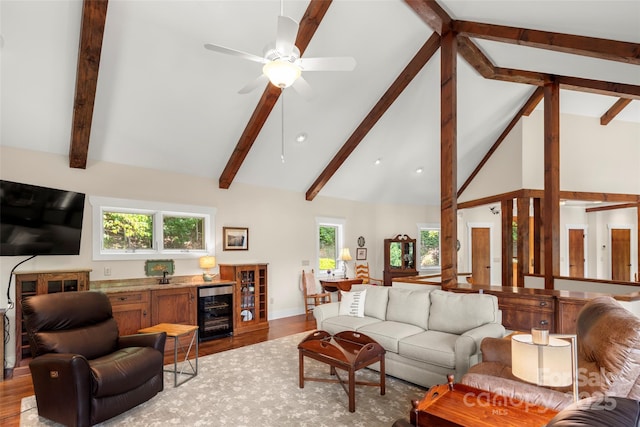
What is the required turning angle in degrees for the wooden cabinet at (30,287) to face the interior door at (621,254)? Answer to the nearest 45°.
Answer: approximately 90° to its left

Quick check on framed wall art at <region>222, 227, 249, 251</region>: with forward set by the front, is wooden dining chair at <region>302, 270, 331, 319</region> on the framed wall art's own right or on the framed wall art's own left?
on the framed wall art's own left

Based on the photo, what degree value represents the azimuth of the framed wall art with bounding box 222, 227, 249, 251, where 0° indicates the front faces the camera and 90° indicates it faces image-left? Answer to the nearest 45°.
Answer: approximately 0°

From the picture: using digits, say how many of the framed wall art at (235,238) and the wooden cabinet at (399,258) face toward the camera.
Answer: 2

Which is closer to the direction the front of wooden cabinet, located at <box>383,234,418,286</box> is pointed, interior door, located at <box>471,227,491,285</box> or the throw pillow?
the throw pillow

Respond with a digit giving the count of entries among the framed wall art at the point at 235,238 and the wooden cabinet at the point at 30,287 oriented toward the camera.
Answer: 2

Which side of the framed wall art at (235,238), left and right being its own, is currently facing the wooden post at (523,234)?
left

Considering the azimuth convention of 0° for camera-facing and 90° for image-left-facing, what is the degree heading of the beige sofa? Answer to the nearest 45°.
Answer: approximately 45°

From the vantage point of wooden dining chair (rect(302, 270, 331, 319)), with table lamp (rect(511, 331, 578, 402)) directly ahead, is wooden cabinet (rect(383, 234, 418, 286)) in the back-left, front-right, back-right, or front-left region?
back-left

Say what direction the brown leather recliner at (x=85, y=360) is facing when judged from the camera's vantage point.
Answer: facing the viewer and to the right of the viewer

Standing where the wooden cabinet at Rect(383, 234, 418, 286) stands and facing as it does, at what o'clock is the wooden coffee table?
The wooden coffee table is roughly at 12 o'clock from the wooden cabinet.

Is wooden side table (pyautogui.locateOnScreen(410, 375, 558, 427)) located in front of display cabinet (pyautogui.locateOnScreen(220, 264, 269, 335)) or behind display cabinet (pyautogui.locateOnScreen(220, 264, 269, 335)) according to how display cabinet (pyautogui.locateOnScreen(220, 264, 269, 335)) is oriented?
in front

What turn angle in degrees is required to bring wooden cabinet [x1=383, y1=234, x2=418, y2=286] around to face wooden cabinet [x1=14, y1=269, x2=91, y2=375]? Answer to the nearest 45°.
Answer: approximately 45° to its right

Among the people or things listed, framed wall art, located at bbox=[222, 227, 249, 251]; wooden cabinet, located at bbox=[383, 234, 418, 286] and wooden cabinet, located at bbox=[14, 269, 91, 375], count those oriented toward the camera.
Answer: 3
